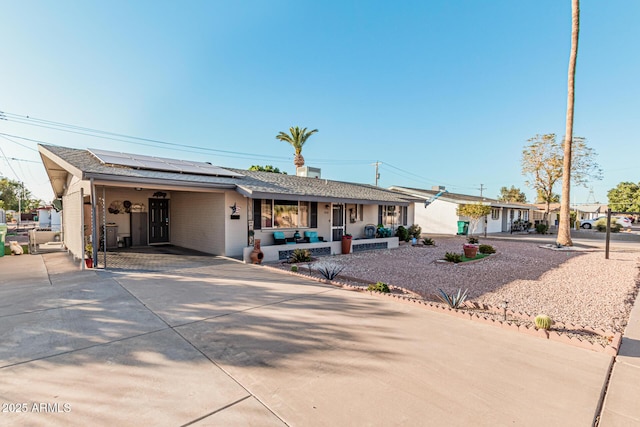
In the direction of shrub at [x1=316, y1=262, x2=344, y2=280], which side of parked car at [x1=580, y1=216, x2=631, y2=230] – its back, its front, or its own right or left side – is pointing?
left

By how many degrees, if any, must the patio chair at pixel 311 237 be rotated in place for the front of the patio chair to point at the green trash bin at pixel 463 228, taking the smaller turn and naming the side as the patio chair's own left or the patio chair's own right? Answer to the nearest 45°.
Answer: approximately 90° to the patio chair's own left

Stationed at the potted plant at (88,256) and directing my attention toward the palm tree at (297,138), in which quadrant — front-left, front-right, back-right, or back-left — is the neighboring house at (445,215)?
front-right

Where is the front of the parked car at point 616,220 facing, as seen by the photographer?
facing to the left of the viewer

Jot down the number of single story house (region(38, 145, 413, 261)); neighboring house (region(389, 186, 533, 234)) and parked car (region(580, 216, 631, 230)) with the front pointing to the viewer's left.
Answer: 1

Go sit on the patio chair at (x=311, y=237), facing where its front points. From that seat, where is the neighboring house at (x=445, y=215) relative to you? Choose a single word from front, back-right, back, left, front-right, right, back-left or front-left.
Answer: left

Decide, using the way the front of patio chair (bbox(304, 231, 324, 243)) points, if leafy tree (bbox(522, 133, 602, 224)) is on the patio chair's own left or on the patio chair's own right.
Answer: on the patio chair's own left

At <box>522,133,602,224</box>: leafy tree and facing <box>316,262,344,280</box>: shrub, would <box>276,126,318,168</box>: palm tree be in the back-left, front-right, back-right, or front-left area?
front-right

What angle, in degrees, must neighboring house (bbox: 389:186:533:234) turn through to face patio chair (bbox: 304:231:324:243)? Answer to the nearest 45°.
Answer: approximately 45° to its right

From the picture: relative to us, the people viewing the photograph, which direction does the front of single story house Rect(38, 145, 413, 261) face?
facing the viewer and to the right of the viewer

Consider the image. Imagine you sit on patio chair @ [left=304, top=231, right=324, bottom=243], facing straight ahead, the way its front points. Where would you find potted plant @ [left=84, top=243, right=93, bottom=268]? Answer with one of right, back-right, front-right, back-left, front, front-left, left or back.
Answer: right

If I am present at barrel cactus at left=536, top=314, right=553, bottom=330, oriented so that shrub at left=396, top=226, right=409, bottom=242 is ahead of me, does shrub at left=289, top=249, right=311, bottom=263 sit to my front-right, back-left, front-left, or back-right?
front-left

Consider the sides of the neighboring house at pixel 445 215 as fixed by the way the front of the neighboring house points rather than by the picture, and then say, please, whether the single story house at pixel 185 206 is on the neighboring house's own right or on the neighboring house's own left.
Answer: on the neighboring house's own right
